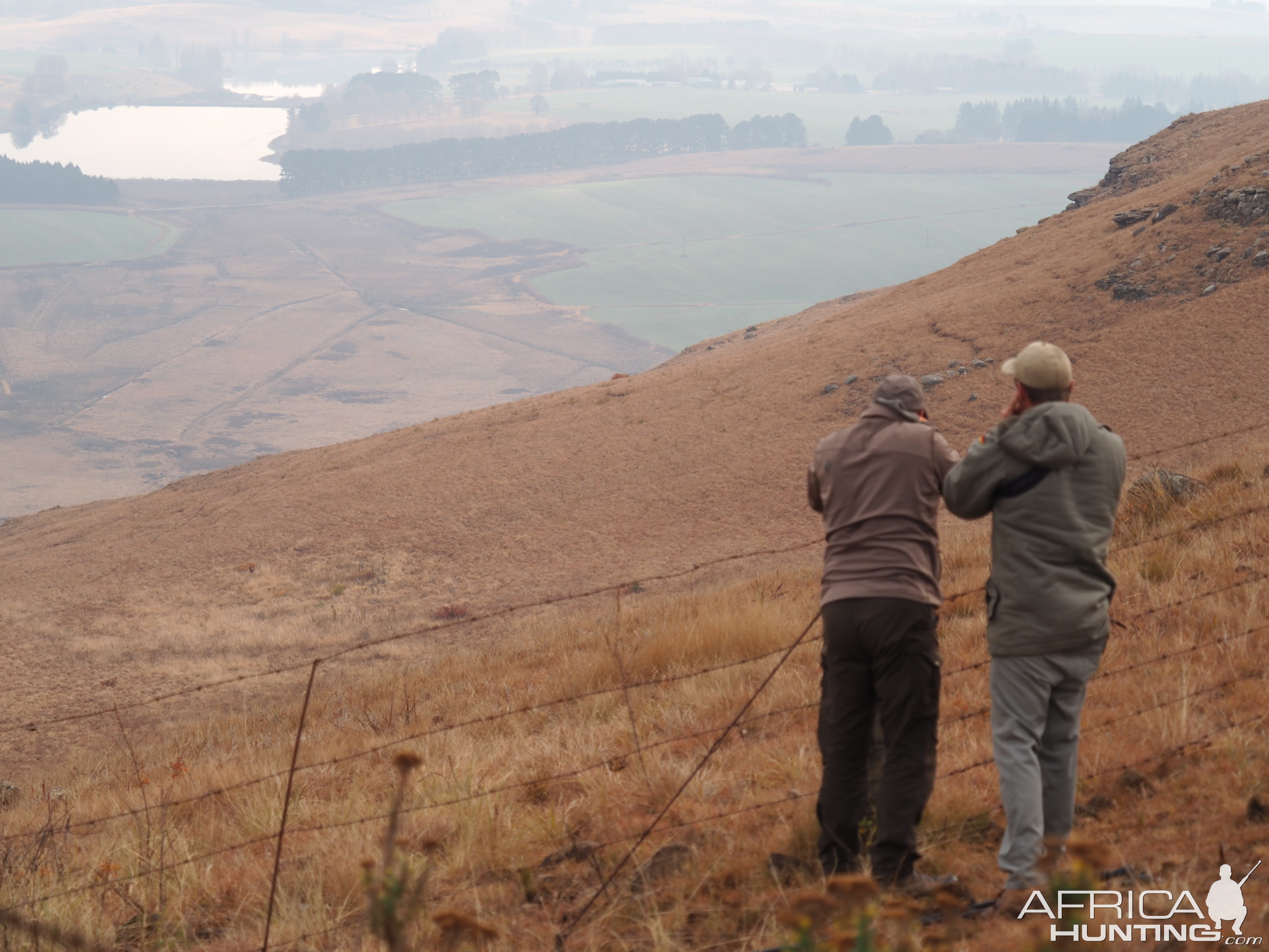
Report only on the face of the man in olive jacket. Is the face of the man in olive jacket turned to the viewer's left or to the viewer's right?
to the viewer's left

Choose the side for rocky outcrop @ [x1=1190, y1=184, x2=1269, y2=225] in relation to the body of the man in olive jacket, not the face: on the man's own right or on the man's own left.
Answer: on the man's own right

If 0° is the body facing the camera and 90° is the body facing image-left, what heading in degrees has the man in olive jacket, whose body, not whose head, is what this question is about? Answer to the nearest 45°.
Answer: approximately 135°

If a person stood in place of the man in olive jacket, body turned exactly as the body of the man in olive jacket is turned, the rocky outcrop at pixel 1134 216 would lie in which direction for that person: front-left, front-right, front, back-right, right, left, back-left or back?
front-right
